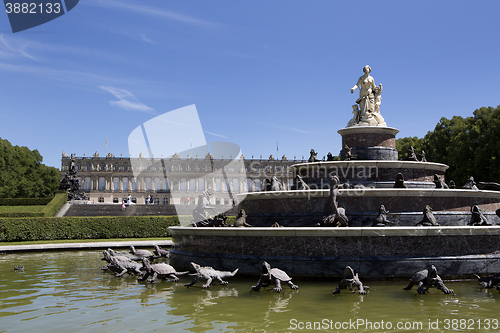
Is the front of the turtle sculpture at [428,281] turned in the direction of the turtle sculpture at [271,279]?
no

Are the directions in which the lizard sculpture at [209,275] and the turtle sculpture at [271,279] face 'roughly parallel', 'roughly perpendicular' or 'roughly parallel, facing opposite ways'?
roughly parallel

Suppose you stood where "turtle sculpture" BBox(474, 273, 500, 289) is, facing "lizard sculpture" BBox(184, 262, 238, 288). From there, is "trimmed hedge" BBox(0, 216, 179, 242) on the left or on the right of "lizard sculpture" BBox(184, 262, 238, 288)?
right

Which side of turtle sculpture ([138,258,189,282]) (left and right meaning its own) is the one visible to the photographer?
left

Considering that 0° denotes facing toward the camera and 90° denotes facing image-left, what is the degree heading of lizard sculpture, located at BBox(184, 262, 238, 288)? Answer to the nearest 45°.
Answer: approximately 45°

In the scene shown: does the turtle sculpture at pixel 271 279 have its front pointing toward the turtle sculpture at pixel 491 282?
no

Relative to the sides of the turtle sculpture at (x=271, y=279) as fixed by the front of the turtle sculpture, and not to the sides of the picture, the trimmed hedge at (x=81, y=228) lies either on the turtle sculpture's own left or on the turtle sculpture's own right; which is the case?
on the turtle sculpture's own right

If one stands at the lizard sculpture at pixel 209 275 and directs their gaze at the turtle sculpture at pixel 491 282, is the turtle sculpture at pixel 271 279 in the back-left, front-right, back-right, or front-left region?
front-right
